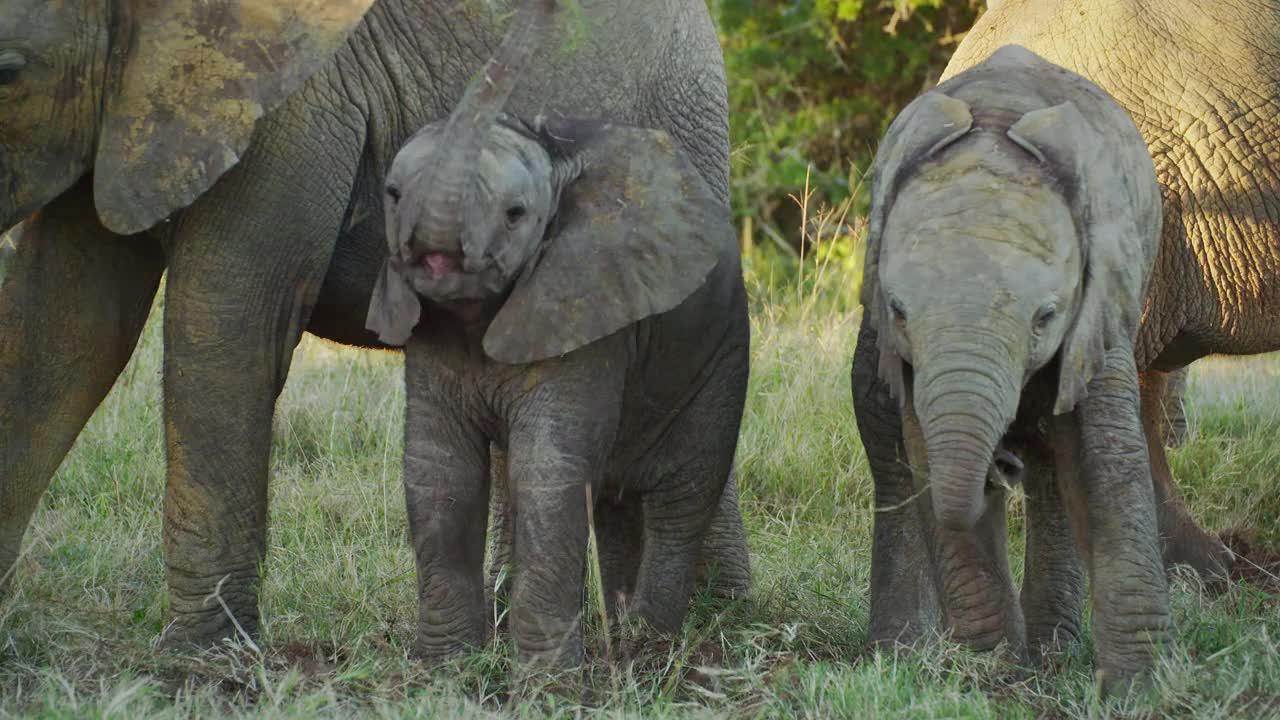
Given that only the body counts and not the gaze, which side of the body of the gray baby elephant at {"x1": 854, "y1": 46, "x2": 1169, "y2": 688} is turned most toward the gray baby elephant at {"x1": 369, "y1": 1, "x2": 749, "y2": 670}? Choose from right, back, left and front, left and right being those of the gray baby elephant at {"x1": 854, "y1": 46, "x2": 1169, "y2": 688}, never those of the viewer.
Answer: right

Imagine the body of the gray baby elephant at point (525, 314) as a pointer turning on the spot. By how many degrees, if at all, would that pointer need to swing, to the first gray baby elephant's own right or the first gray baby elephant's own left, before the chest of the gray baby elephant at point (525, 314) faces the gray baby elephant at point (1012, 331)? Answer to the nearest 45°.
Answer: approximately 135° to the first gray baby elephant's own left

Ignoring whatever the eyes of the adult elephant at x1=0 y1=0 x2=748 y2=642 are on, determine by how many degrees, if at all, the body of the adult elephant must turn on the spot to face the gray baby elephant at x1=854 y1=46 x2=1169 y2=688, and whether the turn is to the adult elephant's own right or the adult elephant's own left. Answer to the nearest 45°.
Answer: approximately 135° to the adult elephant's own left

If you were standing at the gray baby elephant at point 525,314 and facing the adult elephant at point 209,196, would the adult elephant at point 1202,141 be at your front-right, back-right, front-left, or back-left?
back-right

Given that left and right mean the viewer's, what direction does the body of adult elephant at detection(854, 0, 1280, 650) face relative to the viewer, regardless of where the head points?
facing to the right of the viewer

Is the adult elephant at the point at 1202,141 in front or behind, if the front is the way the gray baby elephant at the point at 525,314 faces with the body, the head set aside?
behind

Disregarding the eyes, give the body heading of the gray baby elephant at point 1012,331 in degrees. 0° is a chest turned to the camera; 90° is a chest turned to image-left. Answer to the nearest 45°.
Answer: approximately 0°

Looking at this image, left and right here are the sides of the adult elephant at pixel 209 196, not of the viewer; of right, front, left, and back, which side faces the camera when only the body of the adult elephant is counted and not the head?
left
